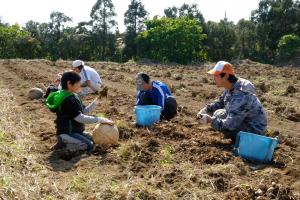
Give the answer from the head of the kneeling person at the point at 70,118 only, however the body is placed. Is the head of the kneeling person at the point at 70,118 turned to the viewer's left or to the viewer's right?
to the viewer's right

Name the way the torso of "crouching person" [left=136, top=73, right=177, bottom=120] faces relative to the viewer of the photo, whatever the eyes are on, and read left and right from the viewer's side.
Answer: facing the viewer and to the left of the viewer

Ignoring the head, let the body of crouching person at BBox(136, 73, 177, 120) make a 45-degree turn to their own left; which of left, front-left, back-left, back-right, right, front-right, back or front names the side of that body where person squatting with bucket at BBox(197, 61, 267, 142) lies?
front-left

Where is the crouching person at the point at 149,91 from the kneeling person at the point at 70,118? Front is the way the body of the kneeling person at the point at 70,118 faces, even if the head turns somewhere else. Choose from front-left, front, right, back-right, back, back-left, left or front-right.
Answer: front-left

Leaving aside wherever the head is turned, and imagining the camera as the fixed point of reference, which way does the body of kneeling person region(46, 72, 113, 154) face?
to the viewer's right

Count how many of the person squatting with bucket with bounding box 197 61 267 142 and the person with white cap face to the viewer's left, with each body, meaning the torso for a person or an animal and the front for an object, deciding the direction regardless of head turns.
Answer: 2

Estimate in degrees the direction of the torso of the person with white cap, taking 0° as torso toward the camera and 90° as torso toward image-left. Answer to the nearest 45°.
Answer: approximately 90°

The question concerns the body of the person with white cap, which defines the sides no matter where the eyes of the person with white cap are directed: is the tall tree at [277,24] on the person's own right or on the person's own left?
on the person's own right

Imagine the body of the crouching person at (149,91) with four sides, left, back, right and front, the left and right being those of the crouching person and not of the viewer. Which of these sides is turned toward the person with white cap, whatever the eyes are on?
right

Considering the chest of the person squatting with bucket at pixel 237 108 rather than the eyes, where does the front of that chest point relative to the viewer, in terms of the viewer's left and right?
facing to the left of the viewer

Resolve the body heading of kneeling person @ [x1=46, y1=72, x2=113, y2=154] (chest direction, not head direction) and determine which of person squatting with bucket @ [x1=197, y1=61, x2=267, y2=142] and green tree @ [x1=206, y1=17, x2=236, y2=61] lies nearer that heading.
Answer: the person squatting with bucket

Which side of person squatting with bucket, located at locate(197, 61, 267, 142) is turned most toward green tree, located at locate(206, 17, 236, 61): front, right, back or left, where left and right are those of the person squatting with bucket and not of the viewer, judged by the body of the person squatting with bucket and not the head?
right

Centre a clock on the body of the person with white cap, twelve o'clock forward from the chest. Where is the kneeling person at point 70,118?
The kneeling person is roughly at 9 o'clock from the person with white cap.
